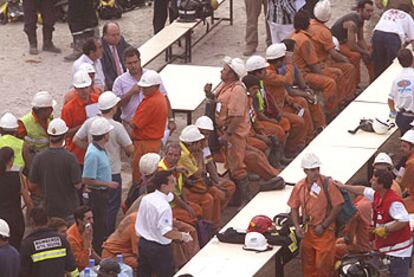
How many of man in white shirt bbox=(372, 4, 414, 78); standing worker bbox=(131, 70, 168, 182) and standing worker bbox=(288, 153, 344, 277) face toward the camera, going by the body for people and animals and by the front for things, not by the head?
1

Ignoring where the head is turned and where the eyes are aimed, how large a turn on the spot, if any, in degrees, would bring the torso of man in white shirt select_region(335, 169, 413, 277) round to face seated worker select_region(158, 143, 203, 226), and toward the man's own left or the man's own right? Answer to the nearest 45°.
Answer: approximately 45° to the man's own right

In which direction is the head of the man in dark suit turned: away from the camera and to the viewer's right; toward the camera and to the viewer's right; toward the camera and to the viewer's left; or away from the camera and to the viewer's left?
toward the camera and to the viewer's right

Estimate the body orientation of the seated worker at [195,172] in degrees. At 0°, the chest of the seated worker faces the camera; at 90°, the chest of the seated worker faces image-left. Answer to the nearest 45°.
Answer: approximately 315°

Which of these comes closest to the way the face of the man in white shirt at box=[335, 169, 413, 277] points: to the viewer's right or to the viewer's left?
to the viewer's left

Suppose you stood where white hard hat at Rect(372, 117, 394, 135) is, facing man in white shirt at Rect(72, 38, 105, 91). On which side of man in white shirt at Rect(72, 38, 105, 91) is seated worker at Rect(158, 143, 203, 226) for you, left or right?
left

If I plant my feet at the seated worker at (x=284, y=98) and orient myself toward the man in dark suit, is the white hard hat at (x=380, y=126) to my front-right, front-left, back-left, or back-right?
back-left

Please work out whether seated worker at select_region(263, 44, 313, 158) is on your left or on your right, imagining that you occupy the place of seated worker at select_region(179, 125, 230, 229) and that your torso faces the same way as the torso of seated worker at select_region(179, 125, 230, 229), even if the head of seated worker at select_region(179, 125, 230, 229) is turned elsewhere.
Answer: on your left
